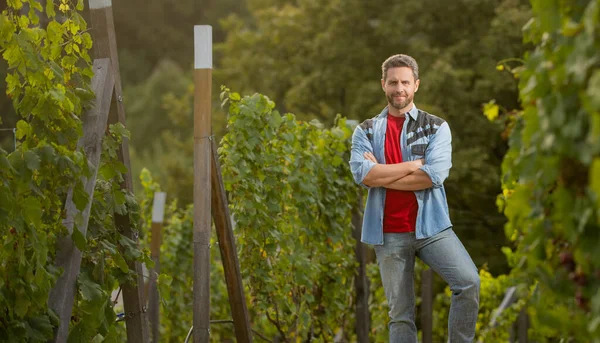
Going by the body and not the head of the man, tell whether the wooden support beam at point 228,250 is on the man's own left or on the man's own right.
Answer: on the man's own right

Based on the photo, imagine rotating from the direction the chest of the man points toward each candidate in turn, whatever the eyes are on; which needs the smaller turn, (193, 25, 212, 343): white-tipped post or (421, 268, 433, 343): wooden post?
the white-tipped post

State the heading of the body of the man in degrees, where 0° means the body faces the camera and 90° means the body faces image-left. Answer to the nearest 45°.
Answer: approximately 0°

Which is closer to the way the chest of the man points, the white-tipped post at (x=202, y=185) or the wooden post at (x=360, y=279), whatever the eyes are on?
the white-tipped post

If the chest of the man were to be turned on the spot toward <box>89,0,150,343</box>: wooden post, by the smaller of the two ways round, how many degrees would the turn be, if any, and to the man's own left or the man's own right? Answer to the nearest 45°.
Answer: approximately 90° to the man's own right

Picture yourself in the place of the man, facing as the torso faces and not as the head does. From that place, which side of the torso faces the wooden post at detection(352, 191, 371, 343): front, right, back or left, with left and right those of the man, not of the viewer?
back

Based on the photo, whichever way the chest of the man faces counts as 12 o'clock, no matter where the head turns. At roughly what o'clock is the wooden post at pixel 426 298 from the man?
The wooden post is roughly at 6 o'clock from the man.

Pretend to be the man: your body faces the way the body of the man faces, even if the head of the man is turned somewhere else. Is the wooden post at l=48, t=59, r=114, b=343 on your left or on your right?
on your right

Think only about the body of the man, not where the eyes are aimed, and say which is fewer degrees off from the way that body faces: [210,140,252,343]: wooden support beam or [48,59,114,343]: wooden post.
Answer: the wooden post

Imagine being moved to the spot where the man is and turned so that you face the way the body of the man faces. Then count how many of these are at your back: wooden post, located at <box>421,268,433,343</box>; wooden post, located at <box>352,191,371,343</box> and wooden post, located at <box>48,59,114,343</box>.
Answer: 2
